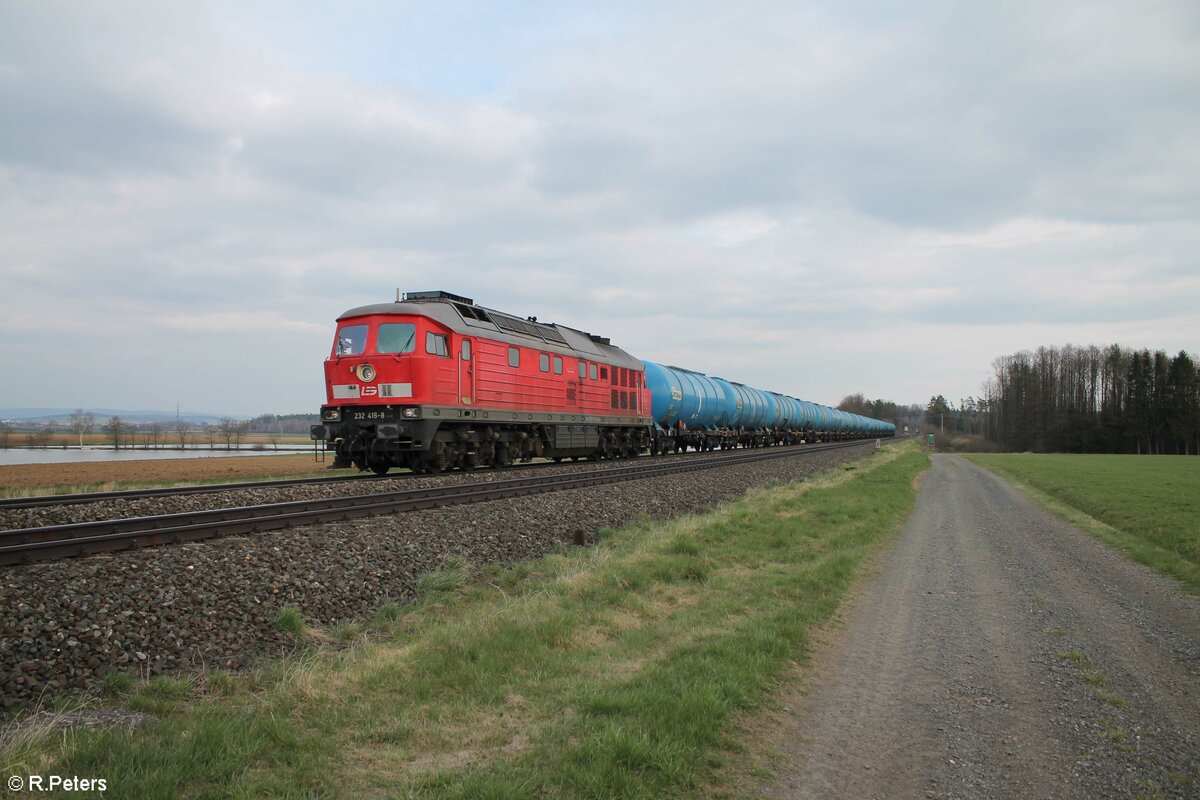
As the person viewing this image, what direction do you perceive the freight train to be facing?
facing the viewer and to the left of the viewer
